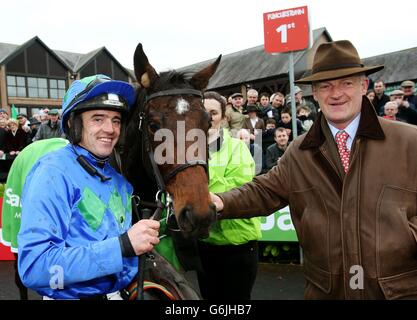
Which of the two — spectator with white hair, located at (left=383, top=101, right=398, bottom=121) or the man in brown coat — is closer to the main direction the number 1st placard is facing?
the man in brown coat

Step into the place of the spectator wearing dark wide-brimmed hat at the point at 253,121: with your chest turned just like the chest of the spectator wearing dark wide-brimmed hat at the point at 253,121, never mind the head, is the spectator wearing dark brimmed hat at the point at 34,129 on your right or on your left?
on your right

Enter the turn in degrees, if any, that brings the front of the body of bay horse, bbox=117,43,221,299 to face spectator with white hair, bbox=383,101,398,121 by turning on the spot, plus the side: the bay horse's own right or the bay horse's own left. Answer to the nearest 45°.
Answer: approximately 90° to the bay horse's own left

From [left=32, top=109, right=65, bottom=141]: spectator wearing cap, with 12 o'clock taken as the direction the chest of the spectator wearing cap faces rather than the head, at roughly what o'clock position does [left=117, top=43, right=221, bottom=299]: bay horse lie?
The bay horse is roughly at 12 o'clock from the spectator wearing cap.

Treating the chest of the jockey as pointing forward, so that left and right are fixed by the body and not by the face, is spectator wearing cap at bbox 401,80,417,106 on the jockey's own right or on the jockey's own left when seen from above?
on the jockey's own left

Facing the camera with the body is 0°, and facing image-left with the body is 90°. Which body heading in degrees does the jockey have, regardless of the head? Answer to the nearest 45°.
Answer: approximately 315°

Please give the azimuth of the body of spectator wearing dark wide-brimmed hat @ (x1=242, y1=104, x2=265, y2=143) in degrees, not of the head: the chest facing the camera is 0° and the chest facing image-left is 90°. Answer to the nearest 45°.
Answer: approximately 0°

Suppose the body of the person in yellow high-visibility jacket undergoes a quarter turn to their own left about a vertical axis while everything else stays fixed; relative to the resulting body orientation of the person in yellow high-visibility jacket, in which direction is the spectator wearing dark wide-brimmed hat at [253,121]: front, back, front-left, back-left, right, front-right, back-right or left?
back-left
